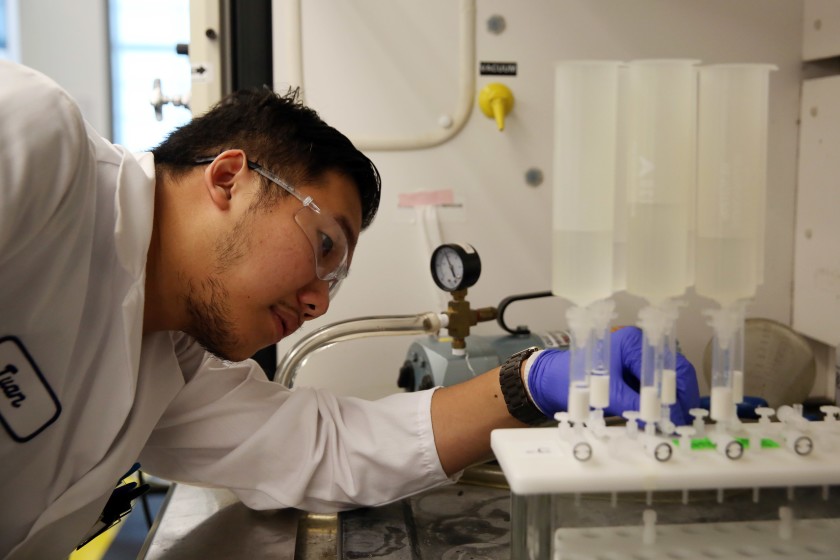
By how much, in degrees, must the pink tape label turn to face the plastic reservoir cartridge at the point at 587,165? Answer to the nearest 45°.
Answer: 0° — it already faces it

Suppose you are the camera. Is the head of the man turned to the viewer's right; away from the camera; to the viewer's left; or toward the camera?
to the viewer's right

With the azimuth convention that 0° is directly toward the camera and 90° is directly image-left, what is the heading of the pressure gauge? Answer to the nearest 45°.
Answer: approximately 45°

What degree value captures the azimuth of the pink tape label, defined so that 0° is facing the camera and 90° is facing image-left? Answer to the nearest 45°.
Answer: approximately 0°

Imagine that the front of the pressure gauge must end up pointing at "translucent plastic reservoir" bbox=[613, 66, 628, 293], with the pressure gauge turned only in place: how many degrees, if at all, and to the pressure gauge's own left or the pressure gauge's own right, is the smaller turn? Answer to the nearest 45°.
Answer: approximately 45° to the pressure gauge's own left
